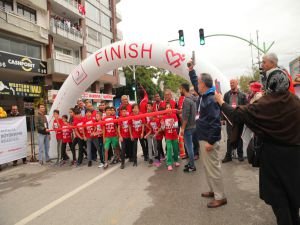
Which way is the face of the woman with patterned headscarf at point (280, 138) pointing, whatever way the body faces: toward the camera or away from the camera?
away from the camera

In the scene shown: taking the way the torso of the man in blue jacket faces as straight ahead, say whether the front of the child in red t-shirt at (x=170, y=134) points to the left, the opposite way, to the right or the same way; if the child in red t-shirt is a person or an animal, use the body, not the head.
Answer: to the left

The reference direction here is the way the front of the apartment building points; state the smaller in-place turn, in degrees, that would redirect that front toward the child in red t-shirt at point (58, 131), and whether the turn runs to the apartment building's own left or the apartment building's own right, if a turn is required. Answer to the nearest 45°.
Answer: approximately 45° to the apartment building's own right

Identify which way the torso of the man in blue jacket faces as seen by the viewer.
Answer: to the viewer's left

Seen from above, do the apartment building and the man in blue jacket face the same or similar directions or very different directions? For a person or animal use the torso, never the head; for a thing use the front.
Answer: very different directions

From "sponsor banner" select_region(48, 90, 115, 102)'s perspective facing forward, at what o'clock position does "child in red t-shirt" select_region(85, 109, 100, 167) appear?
The child in red t-shirt is roughly at 12 o'clock from the sponsor banner.

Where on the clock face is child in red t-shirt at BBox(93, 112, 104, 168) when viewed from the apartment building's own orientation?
The child in red t-shirt is roughly at 1 o'clock from the apartment building.

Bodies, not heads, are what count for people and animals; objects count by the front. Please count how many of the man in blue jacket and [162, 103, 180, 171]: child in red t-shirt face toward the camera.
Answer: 1

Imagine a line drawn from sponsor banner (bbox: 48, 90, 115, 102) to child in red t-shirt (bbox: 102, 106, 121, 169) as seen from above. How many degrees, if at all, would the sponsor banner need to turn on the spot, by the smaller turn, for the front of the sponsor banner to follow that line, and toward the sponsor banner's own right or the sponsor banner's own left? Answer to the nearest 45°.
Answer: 0° — it already faces them
